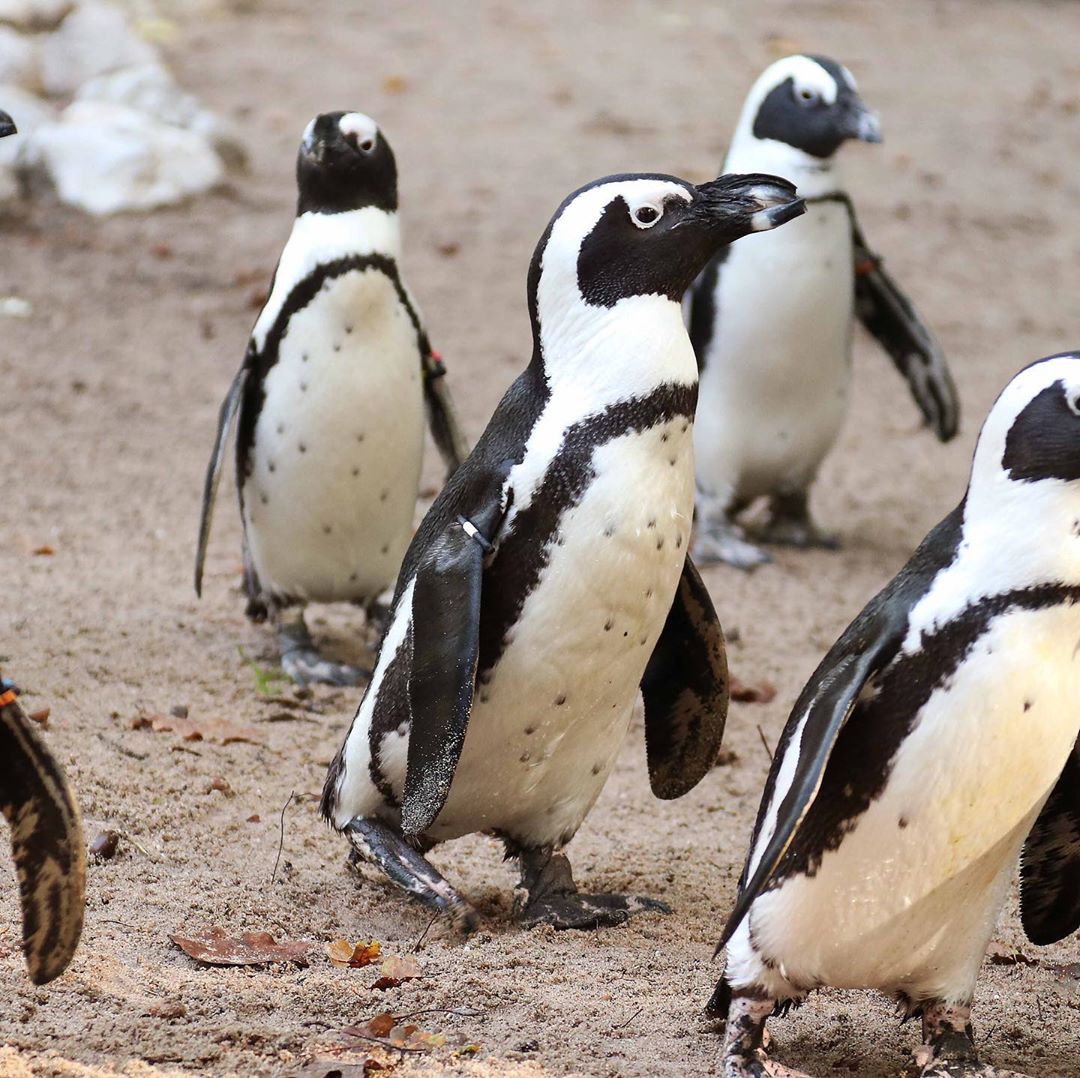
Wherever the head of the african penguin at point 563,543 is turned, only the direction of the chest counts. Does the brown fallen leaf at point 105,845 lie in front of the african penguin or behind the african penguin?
behind

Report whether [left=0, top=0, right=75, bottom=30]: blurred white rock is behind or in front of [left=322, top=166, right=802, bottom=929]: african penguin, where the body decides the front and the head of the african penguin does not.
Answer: behind

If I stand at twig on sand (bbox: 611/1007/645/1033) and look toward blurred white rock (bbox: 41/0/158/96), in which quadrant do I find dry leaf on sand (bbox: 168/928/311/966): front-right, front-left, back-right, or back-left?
front-left

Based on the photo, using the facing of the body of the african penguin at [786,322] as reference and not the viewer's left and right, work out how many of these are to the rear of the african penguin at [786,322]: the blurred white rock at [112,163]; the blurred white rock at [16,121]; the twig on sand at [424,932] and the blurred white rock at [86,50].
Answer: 3

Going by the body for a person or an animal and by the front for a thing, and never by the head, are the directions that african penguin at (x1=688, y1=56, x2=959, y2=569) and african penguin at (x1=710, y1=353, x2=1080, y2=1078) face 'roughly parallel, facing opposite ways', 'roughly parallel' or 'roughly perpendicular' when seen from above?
roughly parallel

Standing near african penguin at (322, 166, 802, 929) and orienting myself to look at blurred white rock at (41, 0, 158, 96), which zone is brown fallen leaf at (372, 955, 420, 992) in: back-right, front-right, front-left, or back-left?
back-left

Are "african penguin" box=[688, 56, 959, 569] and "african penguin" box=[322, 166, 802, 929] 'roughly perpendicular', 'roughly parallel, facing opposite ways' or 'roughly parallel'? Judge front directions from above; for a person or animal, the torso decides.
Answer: roughly parallel

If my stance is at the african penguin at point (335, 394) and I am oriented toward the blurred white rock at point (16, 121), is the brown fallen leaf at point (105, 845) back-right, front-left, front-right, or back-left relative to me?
back-left

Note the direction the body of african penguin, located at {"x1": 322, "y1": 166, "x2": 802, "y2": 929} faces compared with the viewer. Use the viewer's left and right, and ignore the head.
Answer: facing the viewer and to the right of the viewer

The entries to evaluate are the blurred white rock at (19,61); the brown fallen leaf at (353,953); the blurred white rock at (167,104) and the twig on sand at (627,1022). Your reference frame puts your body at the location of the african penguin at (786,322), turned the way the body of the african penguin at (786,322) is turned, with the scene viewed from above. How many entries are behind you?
2

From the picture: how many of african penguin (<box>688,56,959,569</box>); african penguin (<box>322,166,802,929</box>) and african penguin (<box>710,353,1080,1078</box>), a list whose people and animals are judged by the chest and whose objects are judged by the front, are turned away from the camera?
0

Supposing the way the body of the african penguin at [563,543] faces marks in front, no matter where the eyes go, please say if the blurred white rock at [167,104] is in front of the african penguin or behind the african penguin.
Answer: behind

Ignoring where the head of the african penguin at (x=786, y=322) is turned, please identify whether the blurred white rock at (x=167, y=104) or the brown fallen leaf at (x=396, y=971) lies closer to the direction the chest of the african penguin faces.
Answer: the brown fallen leaf

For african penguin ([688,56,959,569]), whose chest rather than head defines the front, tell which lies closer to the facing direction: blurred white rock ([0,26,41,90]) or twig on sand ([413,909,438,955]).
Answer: the twig on sand

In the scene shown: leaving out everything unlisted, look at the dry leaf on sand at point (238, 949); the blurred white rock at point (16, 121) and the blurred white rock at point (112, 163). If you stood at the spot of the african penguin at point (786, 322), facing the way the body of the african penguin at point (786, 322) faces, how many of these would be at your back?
2

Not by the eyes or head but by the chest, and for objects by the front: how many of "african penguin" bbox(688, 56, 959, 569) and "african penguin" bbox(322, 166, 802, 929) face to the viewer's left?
0
